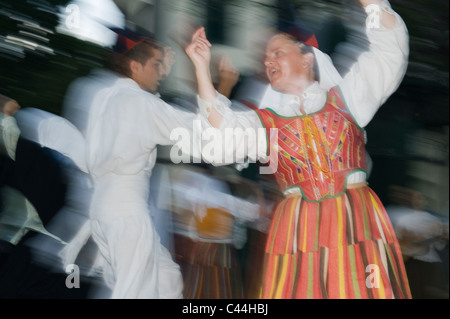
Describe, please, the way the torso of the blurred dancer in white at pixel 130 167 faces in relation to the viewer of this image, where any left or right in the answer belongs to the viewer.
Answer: facing away from the viewer and to the right of the viewer
